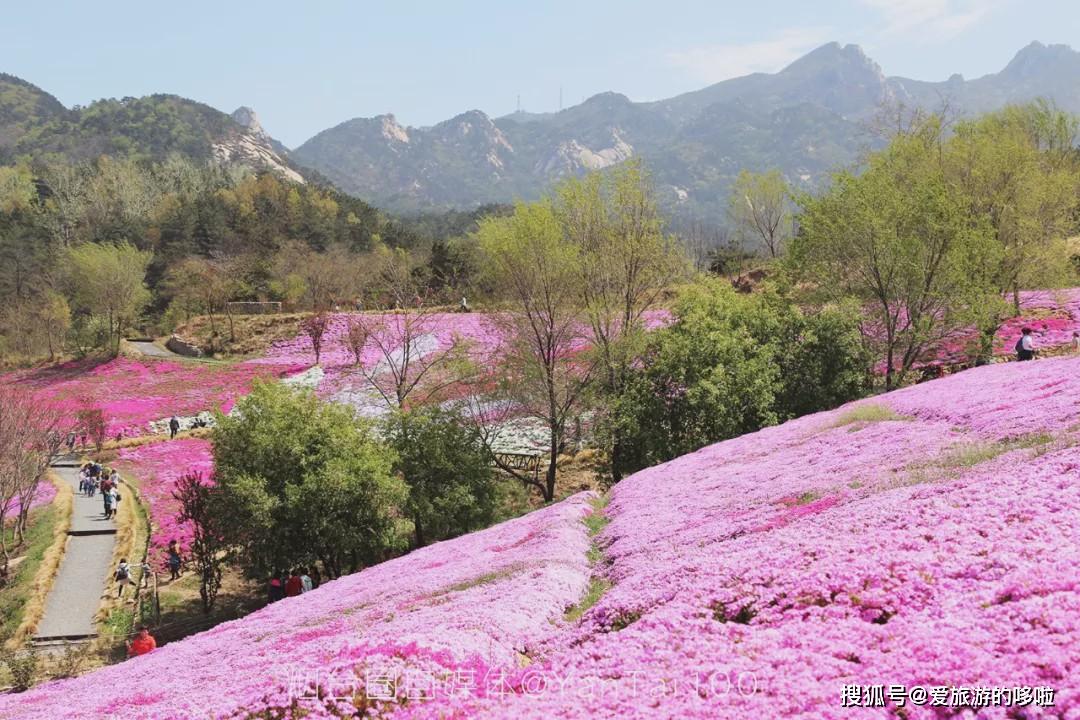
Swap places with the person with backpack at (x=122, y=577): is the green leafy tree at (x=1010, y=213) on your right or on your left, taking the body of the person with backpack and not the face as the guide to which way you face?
on your right

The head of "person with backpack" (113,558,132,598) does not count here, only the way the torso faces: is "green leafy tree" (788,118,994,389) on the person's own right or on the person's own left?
on the person's own right

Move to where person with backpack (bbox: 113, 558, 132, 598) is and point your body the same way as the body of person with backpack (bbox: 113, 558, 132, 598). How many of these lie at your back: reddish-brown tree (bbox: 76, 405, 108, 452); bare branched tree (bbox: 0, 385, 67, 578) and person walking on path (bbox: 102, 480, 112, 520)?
0

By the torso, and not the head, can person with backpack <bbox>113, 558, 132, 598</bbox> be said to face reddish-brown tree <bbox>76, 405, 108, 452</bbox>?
yes

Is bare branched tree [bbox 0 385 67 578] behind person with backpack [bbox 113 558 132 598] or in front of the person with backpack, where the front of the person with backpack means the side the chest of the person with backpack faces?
in front

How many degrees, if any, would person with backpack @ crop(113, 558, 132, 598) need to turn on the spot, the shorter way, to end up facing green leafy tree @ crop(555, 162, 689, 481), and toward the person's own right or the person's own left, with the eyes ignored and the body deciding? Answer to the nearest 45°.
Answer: approximately 90° to the person's own right

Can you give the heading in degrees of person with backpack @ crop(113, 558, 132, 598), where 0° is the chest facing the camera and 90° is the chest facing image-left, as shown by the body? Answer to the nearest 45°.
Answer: approximately 180°

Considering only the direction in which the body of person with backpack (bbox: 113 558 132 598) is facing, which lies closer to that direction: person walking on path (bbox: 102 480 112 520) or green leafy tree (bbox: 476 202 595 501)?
the person walking on path

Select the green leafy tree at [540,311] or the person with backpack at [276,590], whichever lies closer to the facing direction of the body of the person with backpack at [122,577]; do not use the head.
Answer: the green leafy tree

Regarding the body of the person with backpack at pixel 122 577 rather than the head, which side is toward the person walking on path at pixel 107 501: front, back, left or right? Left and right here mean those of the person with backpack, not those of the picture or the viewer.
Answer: front
